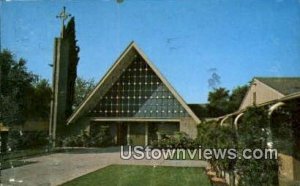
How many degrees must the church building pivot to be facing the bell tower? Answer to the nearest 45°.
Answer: approximately 45° to its right

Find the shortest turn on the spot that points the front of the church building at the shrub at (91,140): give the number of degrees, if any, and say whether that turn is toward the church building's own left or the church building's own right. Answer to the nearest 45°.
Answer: approximately 45° to the church building's own right

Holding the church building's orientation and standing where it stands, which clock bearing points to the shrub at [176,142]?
The shrub is roughly at 11 o'clock from the church building.

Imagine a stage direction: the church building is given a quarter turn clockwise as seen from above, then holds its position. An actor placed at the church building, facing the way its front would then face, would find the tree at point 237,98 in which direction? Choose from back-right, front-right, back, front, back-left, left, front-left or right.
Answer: back

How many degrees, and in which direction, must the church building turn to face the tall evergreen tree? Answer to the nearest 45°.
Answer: approximately 45° to its right

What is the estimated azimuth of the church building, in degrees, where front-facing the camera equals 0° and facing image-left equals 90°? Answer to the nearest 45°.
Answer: approximately 0°
